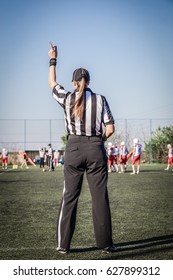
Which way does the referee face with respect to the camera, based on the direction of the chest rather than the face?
away from the camera
